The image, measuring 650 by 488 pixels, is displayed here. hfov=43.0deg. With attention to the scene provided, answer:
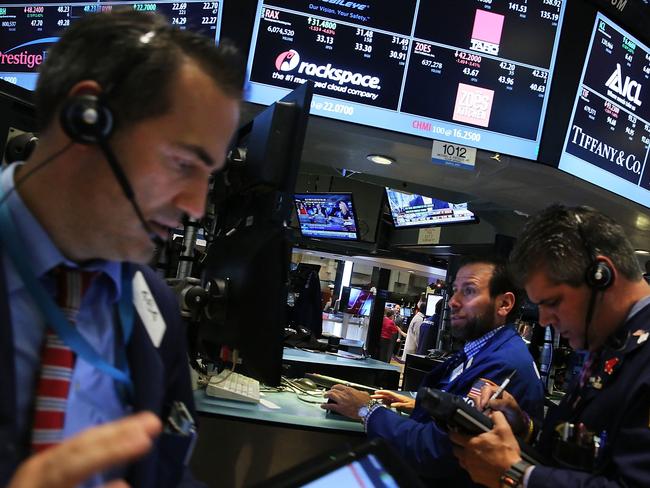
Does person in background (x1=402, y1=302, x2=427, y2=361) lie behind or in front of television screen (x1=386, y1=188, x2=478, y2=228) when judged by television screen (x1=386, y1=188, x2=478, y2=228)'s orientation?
behind

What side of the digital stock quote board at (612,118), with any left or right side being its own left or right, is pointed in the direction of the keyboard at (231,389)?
front

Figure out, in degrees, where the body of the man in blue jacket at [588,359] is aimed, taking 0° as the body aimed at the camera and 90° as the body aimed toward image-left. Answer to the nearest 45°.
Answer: approximately 90°

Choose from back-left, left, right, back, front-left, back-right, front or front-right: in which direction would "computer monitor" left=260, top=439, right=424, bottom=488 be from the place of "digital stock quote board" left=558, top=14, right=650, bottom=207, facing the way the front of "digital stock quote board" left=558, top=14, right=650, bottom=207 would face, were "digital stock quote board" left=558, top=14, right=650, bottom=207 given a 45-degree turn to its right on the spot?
left

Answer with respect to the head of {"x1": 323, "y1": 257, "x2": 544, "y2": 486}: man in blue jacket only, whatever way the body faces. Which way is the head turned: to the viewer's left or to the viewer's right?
to the viewer's left

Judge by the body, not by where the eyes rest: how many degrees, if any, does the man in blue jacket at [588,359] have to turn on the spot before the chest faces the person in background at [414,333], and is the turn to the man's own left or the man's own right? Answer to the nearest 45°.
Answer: approximately 90° to the man's own right

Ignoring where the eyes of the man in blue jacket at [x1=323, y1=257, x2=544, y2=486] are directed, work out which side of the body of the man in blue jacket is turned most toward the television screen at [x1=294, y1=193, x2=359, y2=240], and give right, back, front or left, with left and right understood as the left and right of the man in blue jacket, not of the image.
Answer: right

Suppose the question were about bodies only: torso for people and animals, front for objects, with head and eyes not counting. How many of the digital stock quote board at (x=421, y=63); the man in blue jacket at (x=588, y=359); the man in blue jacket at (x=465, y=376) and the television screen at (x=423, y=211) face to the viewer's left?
2

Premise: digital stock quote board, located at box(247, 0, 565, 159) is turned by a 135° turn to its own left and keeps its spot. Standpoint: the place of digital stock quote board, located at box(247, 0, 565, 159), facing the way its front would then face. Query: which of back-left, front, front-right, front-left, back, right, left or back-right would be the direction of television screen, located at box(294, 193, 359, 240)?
front-left

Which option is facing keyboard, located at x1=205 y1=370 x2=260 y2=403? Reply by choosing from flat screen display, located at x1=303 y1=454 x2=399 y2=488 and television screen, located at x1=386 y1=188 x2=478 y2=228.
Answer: the television screen

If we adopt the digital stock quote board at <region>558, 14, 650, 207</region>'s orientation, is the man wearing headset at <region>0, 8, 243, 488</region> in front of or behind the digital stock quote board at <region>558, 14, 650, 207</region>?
in front

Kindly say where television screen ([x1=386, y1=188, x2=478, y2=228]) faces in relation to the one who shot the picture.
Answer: facing the viewer

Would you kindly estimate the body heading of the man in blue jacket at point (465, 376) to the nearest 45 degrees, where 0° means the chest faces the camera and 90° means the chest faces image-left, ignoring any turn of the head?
approximately 90°

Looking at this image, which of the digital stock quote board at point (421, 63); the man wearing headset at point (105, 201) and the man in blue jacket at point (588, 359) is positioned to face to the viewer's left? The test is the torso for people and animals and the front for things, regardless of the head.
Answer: the man in blue jacket

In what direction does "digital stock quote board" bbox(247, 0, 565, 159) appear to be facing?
toward the camera

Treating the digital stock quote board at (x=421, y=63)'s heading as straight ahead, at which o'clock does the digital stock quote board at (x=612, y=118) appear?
the digital stock quote board at (x=612, y=118) is roughly at 8 o'clock from the digital stock quote board at (x=421, y=63).
